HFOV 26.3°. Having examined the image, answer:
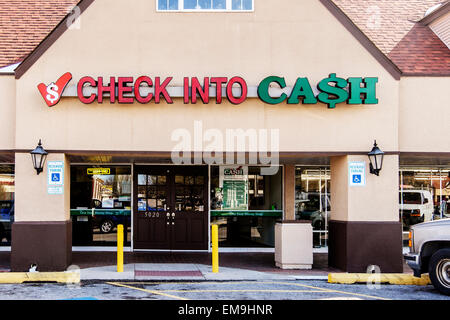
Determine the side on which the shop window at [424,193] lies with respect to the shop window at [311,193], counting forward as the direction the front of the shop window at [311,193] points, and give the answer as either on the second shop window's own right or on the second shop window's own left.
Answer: on the second shop window's own left

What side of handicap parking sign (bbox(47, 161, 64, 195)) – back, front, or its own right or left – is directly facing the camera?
front

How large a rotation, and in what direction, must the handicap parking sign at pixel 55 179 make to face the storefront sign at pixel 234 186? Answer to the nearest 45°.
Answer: approximately 135° to its left

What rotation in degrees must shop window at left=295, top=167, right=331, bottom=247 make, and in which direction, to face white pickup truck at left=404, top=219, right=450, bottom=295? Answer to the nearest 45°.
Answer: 0° — it already faces it

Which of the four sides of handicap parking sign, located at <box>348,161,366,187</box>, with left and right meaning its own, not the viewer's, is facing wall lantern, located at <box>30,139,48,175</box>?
right

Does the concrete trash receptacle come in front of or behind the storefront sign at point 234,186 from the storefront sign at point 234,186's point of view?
in front

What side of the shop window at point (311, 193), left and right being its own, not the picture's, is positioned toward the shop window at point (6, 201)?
right

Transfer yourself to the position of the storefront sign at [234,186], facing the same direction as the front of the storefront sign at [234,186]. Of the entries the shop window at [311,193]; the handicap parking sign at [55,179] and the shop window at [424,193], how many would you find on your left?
2

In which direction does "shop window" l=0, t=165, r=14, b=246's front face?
toward the camera

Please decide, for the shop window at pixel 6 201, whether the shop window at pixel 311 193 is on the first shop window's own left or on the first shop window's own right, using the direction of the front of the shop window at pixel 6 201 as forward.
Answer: on the first shop window's own left

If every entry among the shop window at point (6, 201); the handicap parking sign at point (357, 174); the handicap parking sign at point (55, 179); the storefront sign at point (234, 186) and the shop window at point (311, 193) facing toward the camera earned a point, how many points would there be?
5

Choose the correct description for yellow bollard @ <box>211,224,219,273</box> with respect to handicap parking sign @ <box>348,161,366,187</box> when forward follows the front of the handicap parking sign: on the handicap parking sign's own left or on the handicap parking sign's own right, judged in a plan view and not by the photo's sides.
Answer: on the handicap parking sign's own right
